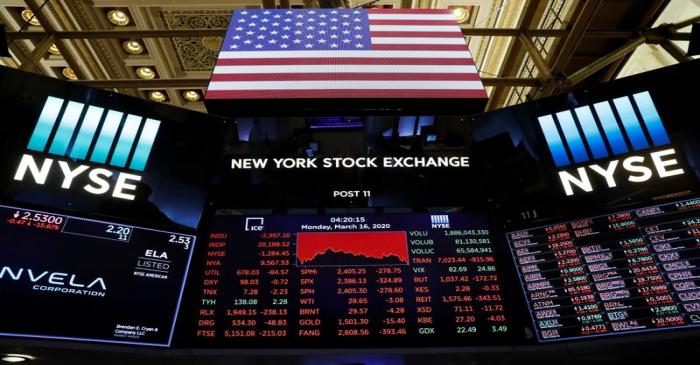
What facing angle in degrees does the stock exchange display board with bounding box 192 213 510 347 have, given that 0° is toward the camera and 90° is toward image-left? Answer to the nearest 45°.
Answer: approximately 0°

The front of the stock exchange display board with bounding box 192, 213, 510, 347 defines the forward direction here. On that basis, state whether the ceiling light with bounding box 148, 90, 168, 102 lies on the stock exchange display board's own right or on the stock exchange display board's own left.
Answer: on the stock exchange display board's own right

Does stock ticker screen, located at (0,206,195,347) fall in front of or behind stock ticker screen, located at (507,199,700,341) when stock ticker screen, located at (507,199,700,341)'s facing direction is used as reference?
in front

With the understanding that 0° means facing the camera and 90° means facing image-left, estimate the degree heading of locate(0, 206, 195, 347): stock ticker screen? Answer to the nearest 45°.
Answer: approximately 315°

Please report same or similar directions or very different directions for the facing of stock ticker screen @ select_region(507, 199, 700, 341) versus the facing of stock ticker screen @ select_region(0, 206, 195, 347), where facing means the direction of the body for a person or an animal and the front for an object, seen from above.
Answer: same or similar directions

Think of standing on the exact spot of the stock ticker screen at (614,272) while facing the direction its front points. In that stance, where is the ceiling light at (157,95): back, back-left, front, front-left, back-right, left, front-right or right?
front-right
